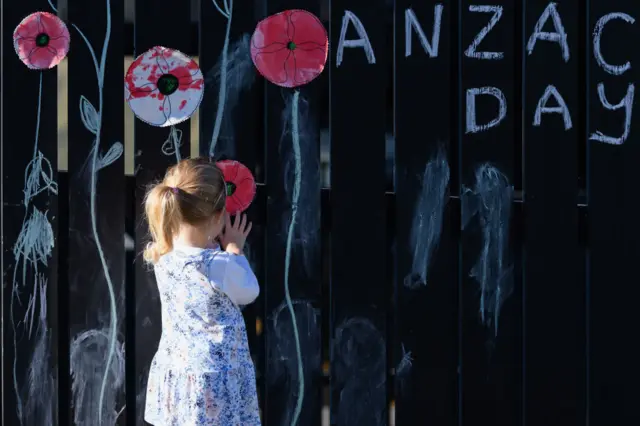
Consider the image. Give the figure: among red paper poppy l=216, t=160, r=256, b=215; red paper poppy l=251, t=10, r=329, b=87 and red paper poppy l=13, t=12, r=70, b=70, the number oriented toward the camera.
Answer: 3

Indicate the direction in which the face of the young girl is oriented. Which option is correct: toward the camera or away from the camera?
away from the camera

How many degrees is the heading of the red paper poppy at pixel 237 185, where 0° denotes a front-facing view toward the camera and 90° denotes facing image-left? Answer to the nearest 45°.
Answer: approximately 0°

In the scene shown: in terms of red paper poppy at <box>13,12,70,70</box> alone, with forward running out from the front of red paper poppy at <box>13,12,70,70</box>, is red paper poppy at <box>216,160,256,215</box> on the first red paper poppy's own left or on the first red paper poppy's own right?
on the first red paper poppy's own left

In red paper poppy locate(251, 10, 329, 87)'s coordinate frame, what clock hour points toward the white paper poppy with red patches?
The white paper poppy with red patches is roughly at 3 o'clock from the red paper poppy.
